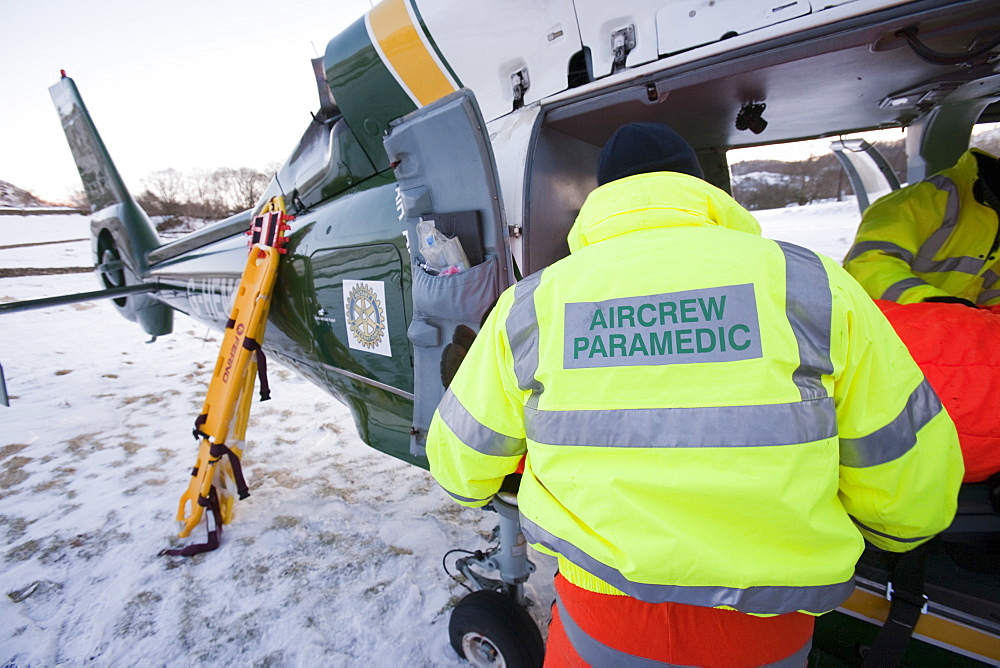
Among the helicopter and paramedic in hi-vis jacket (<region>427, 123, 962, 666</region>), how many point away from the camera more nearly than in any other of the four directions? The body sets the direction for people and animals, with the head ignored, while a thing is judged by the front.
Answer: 1

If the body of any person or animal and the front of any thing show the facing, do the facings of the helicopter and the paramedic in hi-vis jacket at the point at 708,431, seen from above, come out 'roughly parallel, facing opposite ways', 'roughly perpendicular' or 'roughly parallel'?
roughly perpendicular

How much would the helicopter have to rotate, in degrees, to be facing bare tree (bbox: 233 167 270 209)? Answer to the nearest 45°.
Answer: approximately 180°

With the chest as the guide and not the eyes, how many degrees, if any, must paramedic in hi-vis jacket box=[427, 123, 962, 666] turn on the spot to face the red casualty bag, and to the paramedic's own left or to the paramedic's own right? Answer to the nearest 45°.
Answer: approximately 45° to the paramedic's own right

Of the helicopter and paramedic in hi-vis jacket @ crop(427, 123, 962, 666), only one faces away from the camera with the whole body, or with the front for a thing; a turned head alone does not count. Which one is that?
the paramedic in hi-vis jacket

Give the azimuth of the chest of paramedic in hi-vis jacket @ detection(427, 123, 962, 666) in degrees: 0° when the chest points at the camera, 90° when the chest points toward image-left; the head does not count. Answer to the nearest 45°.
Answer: approximately 180°

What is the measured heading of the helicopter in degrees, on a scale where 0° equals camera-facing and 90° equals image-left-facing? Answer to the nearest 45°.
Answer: approximately 315°
